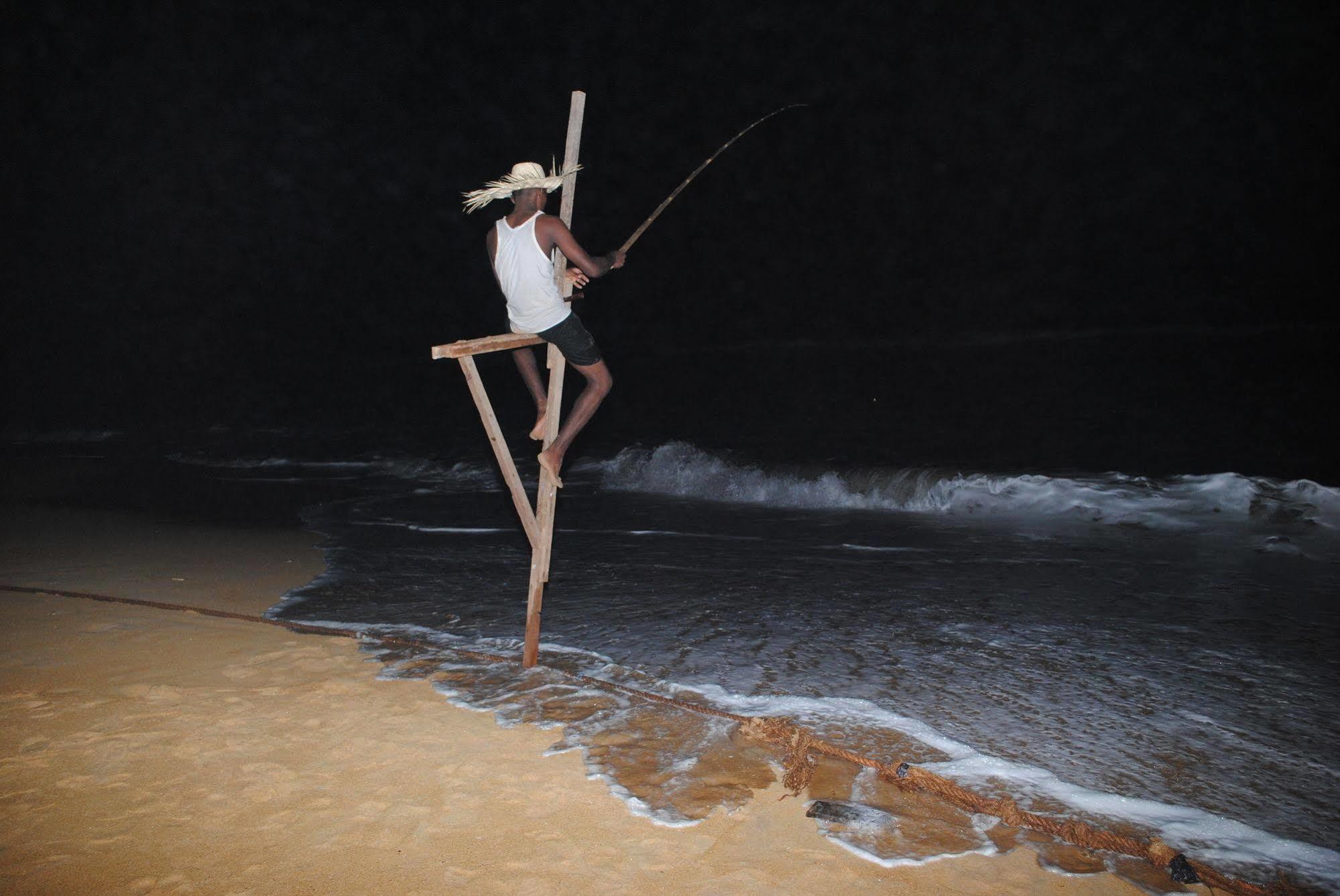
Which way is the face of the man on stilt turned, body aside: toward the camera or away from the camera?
away from the camera

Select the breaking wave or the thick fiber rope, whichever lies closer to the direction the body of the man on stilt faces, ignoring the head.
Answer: the breaking wave

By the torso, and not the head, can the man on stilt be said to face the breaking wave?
yes

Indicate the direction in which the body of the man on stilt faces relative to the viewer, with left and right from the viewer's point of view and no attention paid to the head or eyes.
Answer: facing away from the viewer and to the right of the viewer
